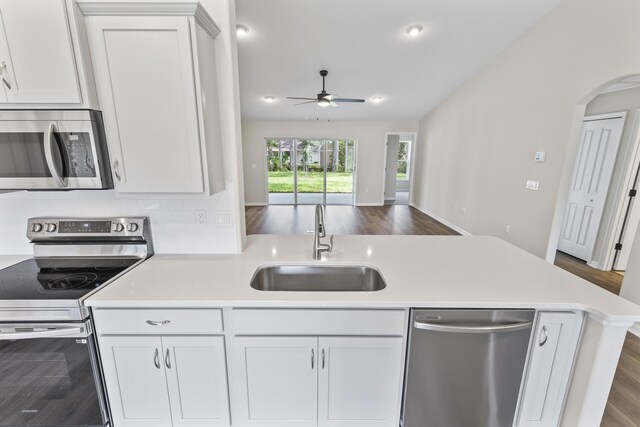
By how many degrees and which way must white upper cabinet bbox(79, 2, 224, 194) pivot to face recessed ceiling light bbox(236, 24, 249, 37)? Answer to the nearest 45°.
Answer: approximately 135° to its left

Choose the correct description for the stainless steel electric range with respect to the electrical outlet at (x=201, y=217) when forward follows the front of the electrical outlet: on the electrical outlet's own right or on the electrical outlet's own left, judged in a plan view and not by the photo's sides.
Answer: on the electrical outlet's own right

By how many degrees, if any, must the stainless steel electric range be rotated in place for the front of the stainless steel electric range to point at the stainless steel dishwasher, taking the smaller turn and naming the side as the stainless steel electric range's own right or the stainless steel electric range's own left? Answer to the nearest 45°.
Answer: approximately 45° to the stainless steel electric range's own left

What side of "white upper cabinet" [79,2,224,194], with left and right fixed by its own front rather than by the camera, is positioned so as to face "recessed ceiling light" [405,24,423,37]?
left

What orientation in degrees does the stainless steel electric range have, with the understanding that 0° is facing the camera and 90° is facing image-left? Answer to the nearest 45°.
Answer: approximately 0°

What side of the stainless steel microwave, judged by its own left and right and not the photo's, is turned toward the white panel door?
left

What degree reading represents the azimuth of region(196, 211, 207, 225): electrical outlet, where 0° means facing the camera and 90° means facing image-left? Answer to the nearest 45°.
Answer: approximately 0°

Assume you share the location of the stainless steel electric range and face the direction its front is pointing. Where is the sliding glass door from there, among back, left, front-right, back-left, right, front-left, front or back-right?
back-left
